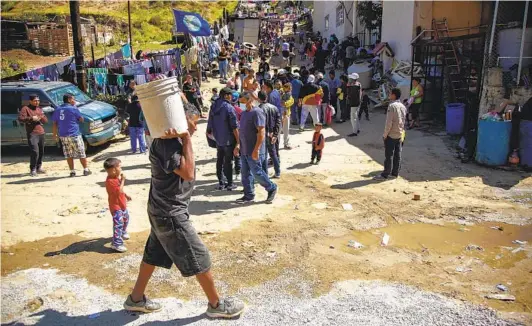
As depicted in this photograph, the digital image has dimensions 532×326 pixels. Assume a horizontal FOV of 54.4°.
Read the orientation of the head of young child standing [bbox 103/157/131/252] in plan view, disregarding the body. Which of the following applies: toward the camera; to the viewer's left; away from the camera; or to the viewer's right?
to the viewer's right

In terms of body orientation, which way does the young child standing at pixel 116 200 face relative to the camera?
to the viewer's right

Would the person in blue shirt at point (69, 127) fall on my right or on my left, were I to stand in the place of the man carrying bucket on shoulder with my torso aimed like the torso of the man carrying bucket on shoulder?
on my left

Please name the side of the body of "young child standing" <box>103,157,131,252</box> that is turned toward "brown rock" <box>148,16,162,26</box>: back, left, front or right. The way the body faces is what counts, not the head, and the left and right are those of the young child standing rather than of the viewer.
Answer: left

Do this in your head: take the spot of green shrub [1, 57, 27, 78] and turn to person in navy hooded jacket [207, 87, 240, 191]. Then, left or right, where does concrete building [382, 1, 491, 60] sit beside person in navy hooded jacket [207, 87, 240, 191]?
left

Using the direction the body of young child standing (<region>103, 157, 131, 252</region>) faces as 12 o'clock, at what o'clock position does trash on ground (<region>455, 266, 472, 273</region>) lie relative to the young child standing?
The trash on ground is roughly at 1 o'clock from the young child standing.

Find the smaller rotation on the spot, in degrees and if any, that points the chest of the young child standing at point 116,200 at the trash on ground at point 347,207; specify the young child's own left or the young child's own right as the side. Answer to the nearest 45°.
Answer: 0° — they already face it
